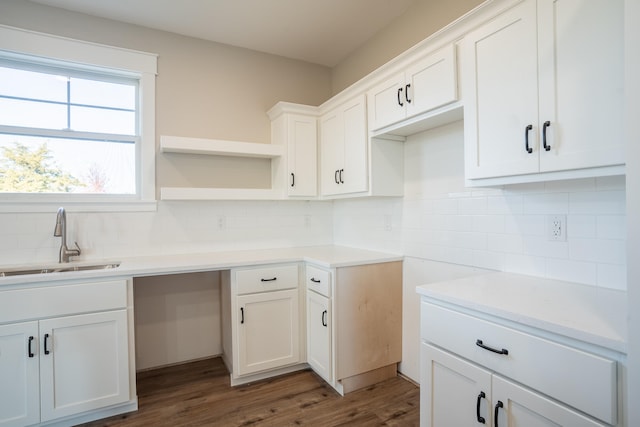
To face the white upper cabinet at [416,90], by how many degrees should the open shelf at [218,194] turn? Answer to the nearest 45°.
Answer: approximately 45° to its left

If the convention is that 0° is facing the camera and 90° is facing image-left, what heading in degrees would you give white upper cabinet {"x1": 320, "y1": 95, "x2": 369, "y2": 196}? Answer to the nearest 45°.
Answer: approximately 45°

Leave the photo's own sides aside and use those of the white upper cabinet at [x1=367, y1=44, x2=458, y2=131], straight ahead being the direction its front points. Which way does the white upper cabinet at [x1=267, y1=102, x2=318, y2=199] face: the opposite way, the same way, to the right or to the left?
to the left

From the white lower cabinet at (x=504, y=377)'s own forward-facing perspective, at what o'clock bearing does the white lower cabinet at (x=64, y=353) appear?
the white lower cabinet at (x=64, y=353) is roughly at 1 o'clock from the white lower cabinet at (x=504, y=377).

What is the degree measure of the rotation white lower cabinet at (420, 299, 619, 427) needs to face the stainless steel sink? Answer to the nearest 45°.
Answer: approximately 45° to its right

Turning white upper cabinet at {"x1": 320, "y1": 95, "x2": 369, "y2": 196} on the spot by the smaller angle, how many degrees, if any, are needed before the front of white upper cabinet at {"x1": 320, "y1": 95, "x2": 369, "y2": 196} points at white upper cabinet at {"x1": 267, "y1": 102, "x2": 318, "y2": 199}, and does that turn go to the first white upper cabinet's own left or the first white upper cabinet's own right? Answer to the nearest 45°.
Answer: approximately 90° to the first white upper cabinet's own right

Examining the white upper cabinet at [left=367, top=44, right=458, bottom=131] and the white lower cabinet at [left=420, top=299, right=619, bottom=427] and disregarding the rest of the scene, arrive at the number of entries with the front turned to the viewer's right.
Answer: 0

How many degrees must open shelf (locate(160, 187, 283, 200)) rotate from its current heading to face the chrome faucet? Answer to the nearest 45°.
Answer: approximately 90° to its right

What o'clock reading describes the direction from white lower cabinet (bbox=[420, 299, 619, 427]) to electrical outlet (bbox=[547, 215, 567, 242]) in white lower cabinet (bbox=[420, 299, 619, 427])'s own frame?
The electrical outlet is roughly at 5 o'clock from the white lower cabinet.
